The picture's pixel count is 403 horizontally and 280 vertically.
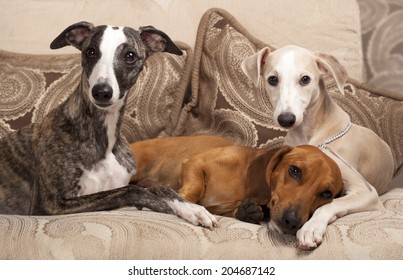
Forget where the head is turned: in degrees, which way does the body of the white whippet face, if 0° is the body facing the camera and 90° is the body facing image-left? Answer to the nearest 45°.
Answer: approximately 45°

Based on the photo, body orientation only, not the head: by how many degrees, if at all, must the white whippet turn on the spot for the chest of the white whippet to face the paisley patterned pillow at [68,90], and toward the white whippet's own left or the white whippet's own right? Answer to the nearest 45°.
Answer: approximately 45° to the white whippet's own right

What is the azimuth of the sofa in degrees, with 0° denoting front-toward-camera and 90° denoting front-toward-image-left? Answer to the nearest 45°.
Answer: approximately 0°
